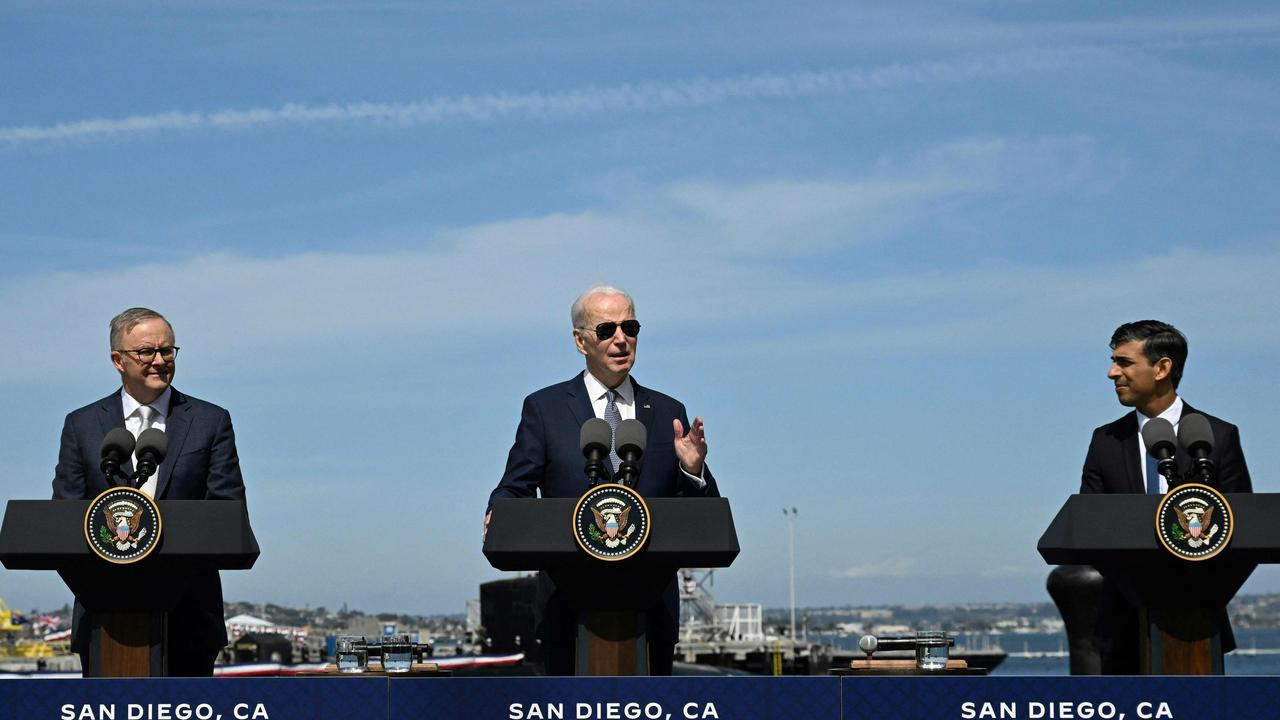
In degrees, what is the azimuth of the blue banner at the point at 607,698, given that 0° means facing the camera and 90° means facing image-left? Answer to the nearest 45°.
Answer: approximately 0°

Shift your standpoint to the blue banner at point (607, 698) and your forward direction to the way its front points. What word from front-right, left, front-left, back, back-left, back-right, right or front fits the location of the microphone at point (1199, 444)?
left

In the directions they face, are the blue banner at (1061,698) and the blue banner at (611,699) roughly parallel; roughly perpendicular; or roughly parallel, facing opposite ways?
roughly parallel

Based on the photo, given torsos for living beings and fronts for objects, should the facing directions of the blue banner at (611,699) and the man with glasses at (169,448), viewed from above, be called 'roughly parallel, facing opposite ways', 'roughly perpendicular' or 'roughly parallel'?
roughly parallel

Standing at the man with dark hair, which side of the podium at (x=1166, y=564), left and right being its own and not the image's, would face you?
back

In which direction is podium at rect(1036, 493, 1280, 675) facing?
toward the camera

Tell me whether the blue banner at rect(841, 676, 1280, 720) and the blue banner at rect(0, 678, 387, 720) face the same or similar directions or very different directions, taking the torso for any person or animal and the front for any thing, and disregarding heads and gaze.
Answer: same or similar directions

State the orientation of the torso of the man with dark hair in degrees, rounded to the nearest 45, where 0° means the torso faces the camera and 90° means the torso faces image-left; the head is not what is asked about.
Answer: approximately 45°

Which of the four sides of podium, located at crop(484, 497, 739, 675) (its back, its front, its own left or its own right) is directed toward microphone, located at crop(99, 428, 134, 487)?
right

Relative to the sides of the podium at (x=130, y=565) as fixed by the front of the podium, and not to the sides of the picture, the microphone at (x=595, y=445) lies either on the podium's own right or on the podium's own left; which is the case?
on the podium's own left

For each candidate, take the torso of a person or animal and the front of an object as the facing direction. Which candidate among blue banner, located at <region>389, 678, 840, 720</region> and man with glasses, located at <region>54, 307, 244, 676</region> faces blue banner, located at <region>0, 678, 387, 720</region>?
the man with glasses

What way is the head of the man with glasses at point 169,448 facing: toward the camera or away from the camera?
toward the camera

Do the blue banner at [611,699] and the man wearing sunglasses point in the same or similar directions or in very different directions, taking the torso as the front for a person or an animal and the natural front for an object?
same or similar directions

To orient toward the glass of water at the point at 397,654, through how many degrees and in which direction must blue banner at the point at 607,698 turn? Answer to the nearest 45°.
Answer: approximately 135° to its right

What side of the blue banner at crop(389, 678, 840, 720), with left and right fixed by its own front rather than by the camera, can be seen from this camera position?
front

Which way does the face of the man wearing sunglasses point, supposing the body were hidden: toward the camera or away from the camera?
toward the camera

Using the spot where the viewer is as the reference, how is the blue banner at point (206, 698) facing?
facing the viewer
